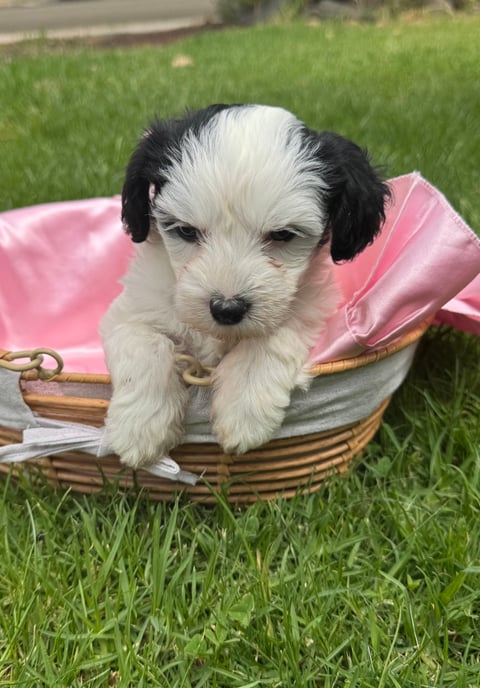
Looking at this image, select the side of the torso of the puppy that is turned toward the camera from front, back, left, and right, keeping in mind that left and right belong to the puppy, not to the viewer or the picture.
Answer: front
